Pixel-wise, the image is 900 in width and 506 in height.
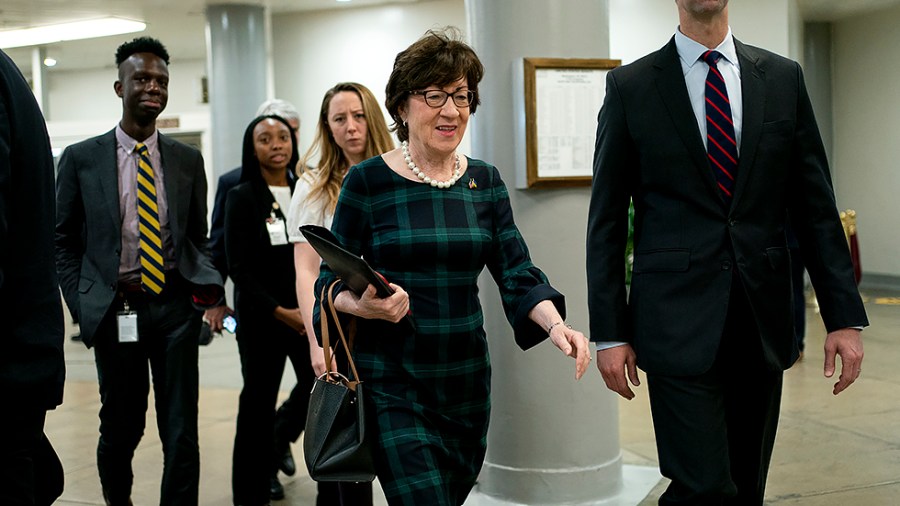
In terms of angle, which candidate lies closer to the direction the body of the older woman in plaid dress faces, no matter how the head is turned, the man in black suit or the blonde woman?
the man in black suit

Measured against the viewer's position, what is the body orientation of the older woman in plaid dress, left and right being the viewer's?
facing the viewer and to the right of the viewer

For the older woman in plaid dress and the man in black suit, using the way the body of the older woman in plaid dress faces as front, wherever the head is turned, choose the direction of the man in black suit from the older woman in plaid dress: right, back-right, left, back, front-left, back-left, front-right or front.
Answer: front-left

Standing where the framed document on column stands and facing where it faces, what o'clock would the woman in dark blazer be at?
The woman in dark blazer is roughly at 3 o'clock from the framed document on column.

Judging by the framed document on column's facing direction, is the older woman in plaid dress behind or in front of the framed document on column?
in front

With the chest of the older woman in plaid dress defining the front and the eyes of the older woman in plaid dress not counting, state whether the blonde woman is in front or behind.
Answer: behind

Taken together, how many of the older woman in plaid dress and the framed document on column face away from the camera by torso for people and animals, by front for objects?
0

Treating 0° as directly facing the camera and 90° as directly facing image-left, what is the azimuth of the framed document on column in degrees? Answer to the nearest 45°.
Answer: approximately 0°

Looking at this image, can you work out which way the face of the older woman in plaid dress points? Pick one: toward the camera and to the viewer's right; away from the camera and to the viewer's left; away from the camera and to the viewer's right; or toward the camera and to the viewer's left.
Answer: toward the camera and to the viewer's right
